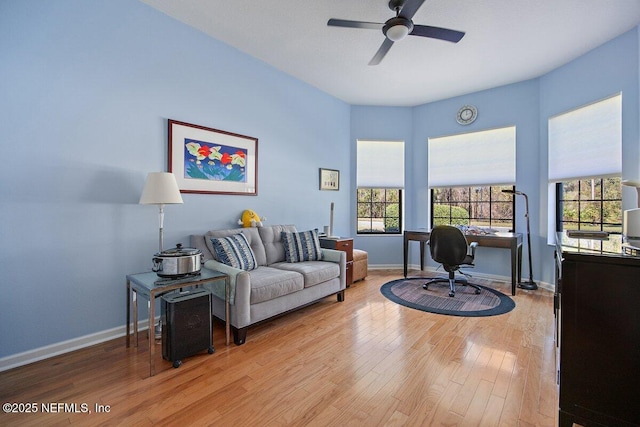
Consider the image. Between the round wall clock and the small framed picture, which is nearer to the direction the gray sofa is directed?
the round wall clock

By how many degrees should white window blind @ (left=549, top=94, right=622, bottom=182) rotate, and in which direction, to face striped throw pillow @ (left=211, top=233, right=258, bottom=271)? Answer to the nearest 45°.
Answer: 0° — it already faces it

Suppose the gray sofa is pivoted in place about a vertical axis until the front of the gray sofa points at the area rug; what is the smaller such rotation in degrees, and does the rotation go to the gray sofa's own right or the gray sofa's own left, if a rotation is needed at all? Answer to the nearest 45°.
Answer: approximately 45° to the gray sofa's own left

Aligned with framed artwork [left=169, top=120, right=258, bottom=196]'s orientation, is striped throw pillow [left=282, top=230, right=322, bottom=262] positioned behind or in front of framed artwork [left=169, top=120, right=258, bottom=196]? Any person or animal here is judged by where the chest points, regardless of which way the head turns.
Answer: in front

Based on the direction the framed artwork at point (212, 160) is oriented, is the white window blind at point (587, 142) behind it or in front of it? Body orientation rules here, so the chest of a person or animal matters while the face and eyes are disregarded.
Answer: in front

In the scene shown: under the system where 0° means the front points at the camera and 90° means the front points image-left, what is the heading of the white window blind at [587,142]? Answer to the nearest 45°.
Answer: approximately 45°

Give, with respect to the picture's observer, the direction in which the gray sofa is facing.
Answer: facing the viewer and to the right of the viewer

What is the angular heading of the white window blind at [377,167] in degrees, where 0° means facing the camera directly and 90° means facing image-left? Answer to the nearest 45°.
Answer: approximately 0°

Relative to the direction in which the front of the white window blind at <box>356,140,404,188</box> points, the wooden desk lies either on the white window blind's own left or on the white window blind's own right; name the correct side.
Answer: on the white window blind's own left

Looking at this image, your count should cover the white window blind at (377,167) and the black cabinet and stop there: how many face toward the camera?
1

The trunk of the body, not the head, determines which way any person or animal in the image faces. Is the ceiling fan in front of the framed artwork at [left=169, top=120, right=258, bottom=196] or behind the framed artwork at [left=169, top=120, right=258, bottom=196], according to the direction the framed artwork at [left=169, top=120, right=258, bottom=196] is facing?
in front
